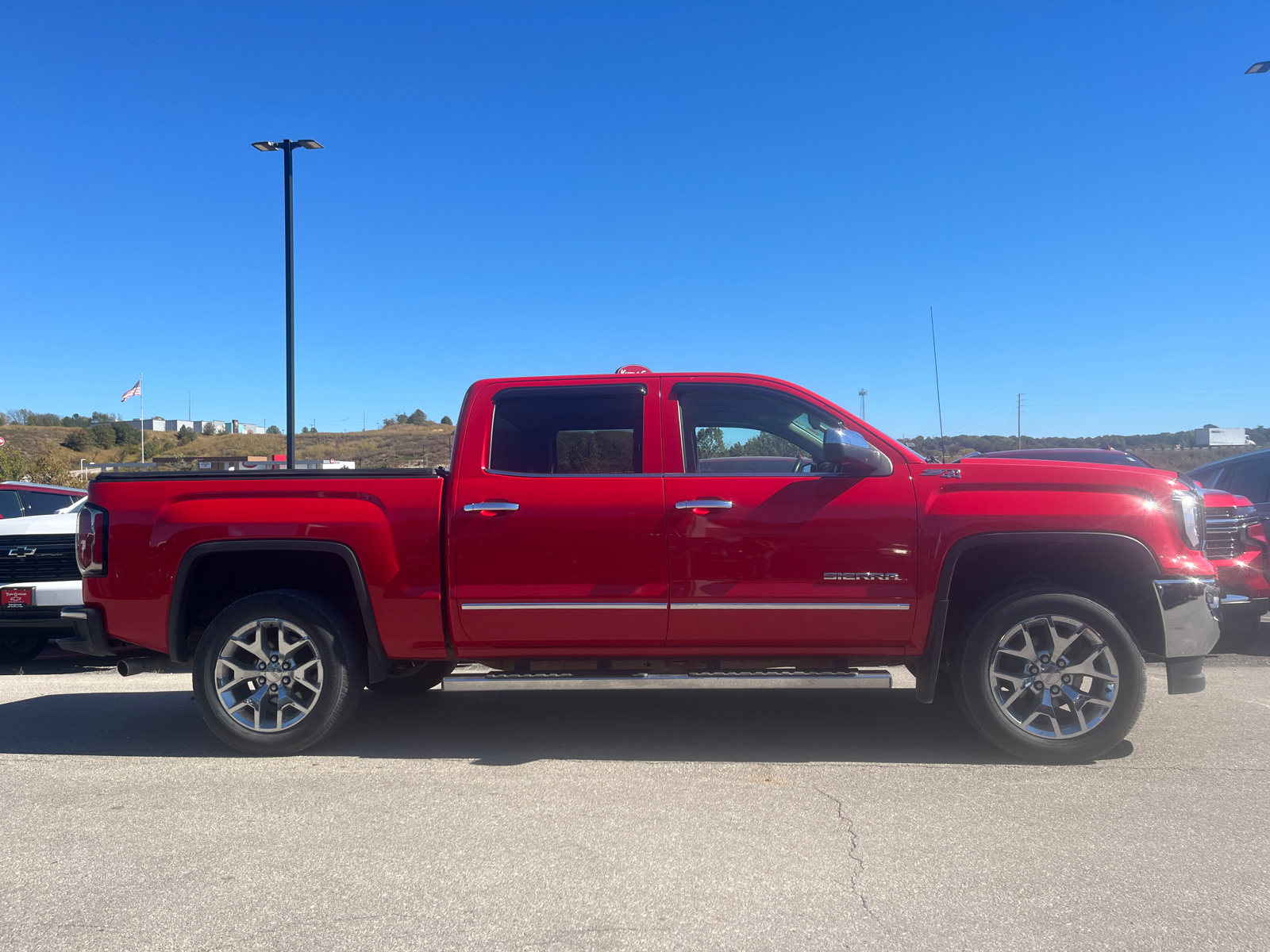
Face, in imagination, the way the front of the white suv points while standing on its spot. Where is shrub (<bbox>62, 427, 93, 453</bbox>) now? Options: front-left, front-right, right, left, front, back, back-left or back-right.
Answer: back

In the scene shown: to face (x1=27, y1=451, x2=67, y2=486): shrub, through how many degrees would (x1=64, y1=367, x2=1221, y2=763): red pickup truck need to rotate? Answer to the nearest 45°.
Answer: approximately 135° to its left

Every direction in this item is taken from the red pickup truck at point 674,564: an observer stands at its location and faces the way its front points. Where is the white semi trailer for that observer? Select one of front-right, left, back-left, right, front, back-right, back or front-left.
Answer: front-left

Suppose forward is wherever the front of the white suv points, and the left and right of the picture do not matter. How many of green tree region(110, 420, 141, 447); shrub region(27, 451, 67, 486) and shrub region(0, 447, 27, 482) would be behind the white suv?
3

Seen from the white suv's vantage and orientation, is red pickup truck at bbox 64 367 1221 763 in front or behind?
in front

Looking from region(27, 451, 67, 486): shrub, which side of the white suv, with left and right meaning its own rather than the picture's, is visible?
back

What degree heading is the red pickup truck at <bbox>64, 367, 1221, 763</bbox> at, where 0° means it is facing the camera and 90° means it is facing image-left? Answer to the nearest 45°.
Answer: approximately 270°

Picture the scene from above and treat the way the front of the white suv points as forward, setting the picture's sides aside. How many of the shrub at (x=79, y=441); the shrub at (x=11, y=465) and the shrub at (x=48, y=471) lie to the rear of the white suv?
3

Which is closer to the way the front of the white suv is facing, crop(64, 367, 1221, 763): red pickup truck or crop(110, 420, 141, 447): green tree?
the red pickup truck

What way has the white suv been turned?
toward the camera

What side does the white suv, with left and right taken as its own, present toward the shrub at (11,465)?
back

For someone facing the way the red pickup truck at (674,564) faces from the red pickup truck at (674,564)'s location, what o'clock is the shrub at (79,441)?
The shrub is roughly at 8 o'clock from the red pickup truck.

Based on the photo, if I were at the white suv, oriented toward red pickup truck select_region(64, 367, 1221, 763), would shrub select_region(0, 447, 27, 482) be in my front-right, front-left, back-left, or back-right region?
back-left

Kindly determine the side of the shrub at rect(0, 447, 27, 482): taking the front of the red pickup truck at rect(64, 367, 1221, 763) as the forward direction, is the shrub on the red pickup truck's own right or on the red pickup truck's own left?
on the red pickup truck's own left

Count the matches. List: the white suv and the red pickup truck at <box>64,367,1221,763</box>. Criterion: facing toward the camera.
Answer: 1

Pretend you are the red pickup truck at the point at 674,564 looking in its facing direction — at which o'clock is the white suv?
The white suv is roughly at 7 o'clock from the red pickup truck.

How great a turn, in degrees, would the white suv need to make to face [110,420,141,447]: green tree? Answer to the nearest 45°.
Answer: approximately 180°

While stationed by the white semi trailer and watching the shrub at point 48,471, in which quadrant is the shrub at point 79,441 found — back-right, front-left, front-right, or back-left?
front-right
